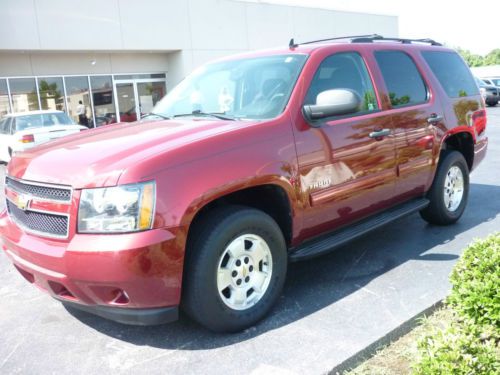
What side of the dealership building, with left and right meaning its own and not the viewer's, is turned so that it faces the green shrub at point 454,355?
front

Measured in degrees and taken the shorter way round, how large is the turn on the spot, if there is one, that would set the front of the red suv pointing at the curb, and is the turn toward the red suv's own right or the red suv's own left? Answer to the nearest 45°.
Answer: approximately 90° to the red suv's own left

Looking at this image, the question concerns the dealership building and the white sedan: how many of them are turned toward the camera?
1

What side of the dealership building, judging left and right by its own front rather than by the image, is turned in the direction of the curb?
front

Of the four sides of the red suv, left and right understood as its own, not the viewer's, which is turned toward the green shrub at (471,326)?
left

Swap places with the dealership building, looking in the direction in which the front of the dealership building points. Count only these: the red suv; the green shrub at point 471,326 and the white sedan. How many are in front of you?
3

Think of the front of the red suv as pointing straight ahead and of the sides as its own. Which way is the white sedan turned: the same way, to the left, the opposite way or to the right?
to the right

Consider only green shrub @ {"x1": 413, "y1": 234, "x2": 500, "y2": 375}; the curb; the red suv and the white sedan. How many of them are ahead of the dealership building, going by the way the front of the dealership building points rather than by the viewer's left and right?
4

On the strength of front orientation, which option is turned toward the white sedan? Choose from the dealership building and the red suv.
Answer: the dealership building

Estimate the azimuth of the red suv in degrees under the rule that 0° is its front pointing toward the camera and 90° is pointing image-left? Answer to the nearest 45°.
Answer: approximately 45°

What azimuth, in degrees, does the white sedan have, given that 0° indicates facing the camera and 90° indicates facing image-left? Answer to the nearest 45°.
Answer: approximately 135°

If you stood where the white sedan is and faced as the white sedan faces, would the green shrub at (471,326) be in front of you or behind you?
behind
